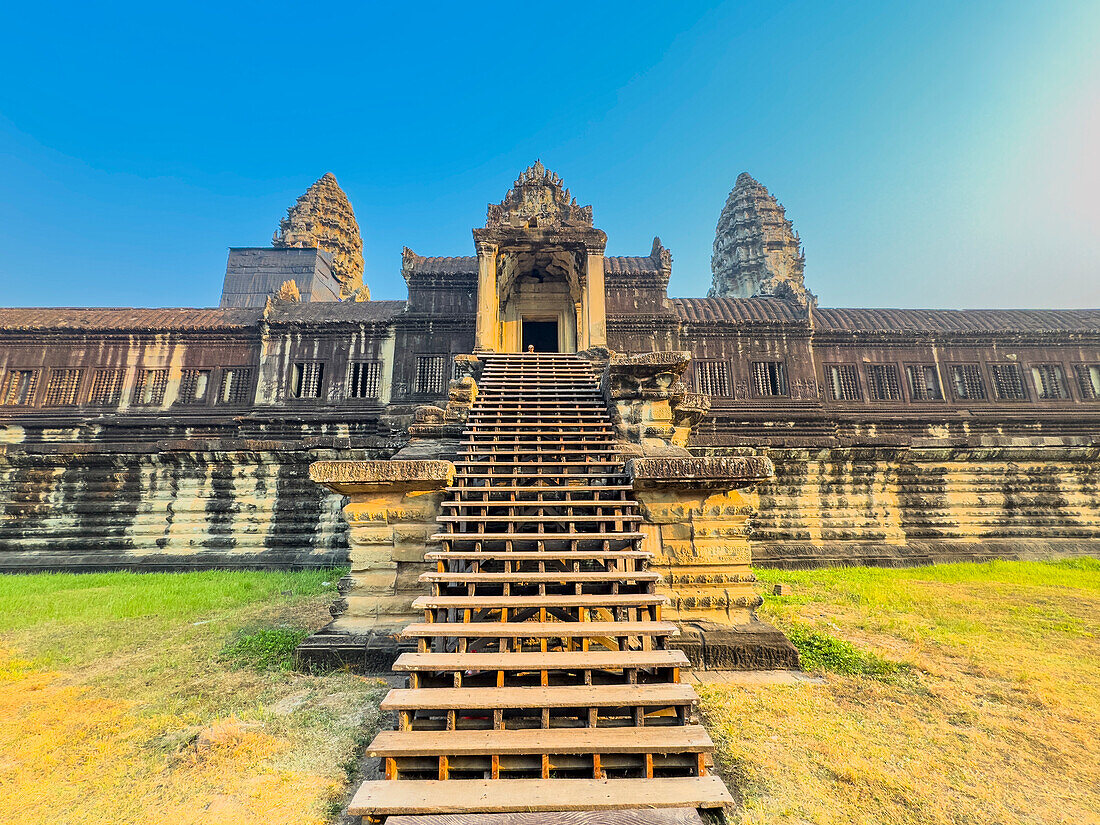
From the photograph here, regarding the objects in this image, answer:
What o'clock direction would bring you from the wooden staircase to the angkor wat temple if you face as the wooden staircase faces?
The angkor wat temple is roughly at 6 o'clock from the wooden staircase.

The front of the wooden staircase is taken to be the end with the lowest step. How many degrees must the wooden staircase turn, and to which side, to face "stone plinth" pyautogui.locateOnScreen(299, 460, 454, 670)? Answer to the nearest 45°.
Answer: approximately 135° to its right

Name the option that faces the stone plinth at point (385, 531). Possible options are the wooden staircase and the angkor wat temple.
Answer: the angkor wat temple

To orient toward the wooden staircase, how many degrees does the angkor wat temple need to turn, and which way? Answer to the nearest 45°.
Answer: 0° — it already faces it

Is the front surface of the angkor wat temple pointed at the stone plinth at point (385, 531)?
yes

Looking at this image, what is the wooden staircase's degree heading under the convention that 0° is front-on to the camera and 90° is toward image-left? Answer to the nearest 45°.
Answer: approximately 0°

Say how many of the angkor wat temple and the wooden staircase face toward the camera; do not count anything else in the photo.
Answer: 2
